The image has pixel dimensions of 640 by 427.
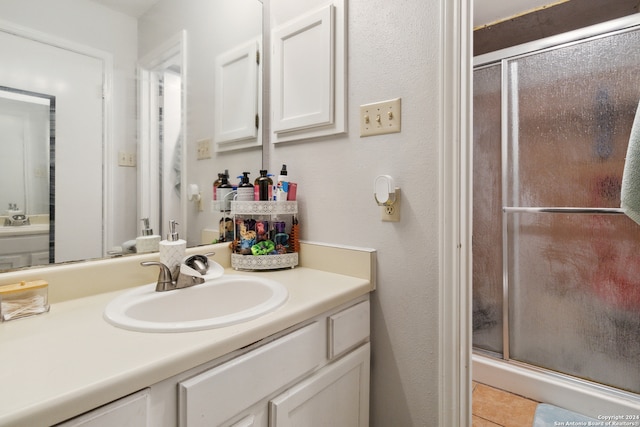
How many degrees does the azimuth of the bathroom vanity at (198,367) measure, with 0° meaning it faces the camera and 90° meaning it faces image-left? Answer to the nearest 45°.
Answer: approximately 315°

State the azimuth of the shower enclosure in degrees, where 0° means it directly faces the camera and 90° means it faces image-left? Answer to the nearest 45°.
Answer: approximately 45°

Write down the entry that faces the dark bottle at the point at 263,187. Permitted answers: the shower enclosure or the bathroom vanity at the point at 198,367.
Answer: the shower enclosure

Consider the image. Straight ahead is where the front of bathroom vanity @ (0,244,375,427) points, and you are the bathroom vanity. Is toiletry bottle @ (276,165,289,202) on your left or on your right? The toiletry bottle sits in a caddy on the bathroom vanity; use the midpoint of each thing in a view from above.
on your left
